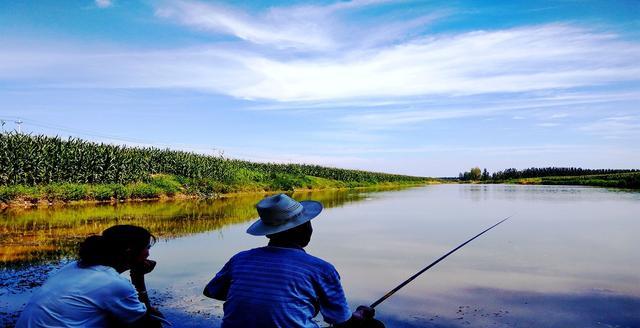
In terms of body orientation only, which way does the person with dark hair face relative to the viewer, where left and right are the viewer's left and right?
facing away from the viewer and to the right of the viewer

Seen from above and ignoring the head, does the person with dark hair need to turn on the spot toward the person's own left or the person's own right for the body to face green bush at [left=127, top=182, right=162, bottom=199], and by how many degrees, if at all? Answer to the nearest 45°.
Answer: approximately 45° to the person's own left

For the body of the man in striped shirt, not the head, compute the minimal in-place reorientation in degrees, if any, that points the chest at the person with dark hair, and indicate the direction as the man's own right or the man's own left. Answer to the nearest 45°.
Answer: approximately 135° to the man's own left

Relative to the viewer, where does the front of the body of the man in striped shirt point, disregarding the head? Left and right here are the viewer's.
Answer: facing away from the viewer and to the right of the viewer

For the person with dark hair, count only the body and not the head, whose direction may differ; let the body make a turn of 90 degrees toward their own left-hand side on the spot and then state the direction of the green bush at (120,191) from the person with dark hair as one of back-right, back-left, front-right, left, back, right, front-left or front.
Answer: front-right

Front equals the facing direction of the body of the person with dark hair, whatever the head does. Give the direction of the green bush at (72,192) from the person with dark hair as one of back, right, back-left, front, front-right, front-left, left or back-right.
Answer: front-left

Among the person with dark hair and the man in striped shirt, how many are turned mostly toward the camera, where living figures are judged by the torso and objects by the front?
0
